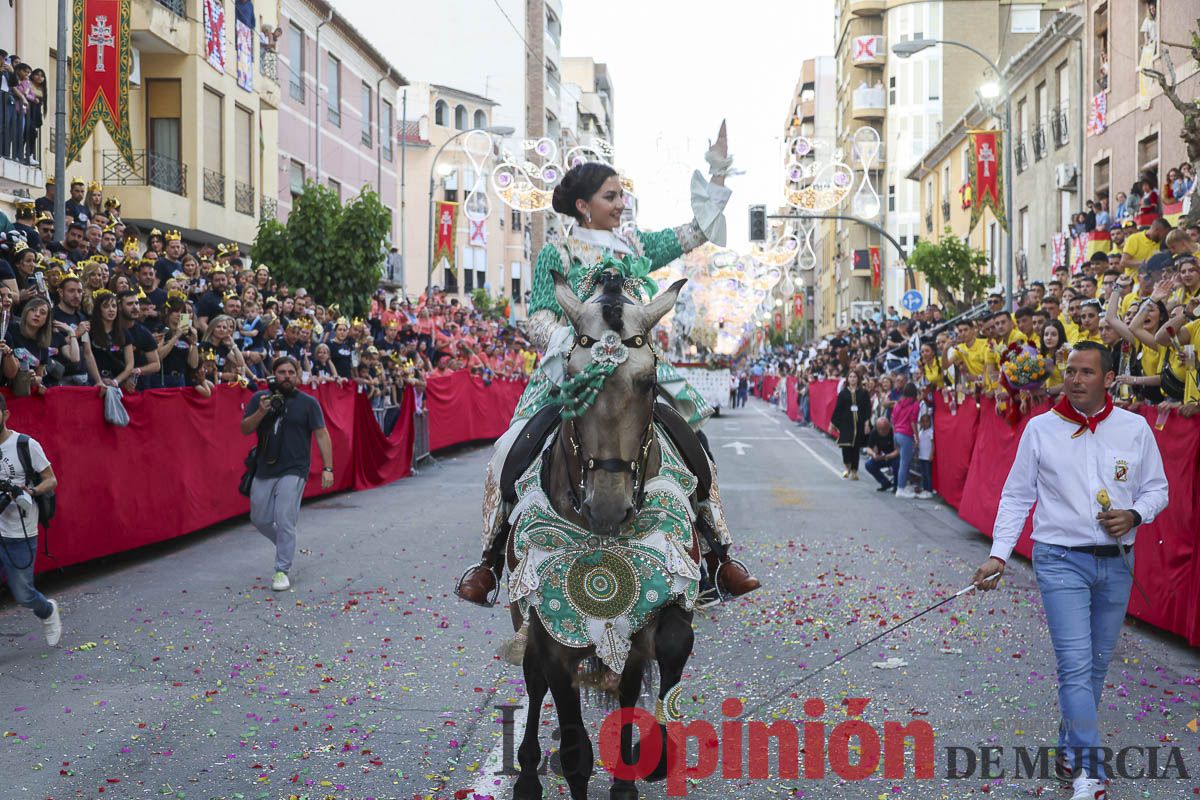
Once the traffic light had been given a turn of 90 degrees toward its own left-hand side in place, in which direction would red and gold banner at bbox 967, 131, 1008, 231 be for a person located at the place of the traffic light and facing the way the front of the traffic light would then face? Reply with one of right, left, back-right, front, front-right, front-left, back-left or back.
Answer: front

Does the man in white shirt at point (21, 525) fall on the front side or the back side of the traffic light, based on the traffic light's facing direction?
on the front side

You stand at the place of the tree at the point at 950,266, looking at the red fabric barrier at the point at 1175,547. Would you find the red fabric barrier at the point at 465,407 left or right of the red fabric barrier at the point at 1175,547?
right

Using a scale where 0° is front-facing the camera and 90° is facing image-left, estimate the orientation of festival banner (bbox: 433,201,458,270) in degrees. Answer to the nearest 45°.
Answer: approximately 0°

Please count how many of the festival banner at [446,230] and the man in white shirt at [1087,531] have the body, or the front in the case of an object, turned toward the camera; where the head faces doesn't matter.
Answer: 2

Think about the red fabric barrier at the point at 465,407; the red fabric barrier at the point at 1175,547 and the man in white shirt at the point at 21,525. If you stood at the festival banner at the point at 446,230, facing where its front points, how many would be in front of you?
3
